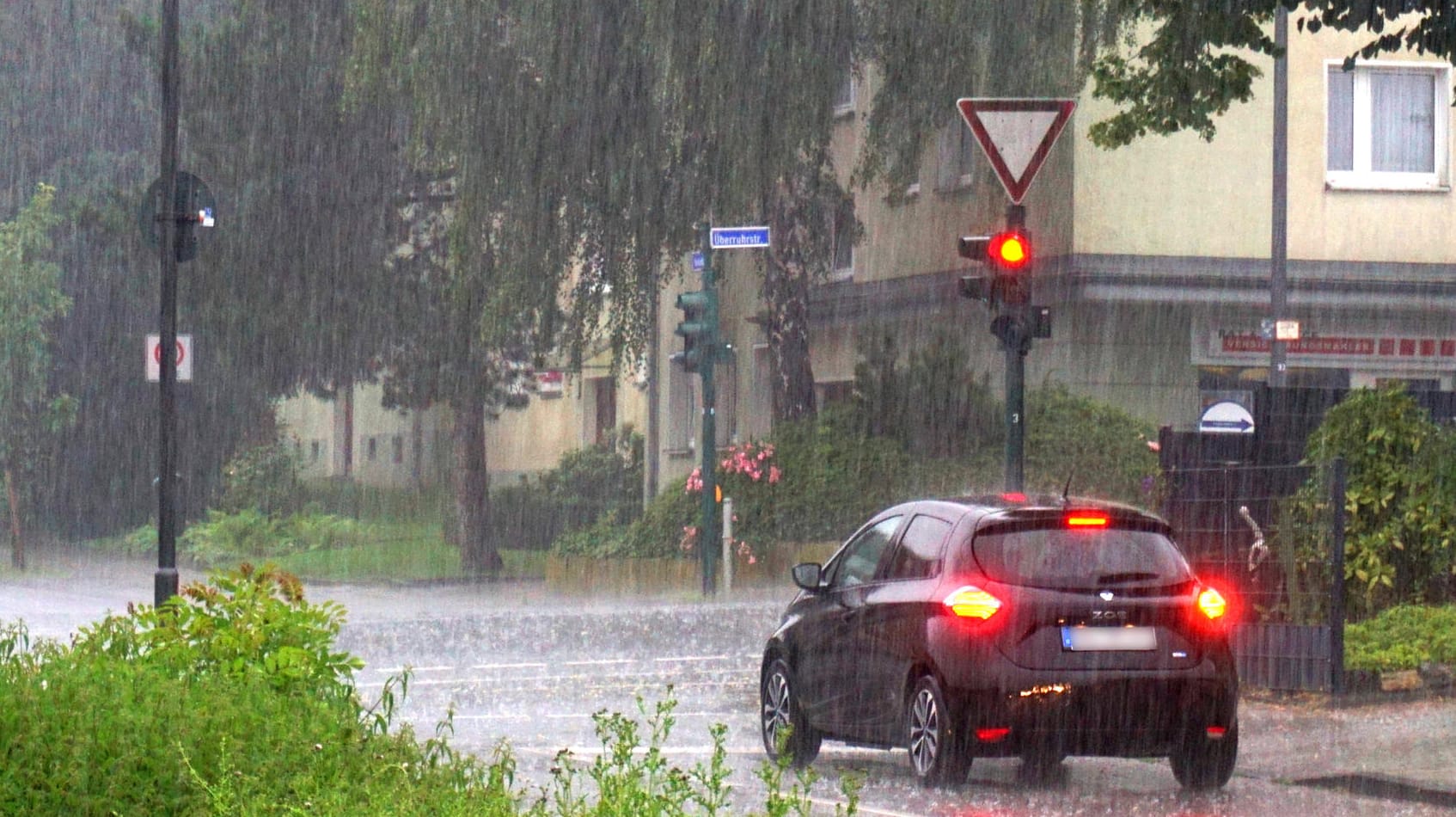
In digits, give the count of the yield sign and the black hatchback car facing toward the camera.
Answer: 1

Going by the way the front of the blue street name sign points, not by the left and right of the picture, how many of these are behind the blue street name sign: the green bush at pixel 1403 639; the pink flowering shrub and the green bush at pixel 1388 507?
1

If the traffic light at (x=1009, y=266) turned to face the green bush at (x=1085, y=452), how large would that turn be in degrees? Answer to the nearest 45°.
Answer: approximately 135° to its right

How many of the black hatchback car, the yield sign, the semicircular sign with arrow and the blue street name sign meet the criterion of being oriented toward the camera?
3

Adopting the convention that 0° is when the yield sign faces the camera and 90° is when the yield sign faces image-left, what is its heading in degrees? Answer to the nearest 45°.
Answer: approximately 0°

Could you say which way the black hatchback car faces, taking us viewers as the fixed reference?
facing away from the viewer and to the left of the viewer
